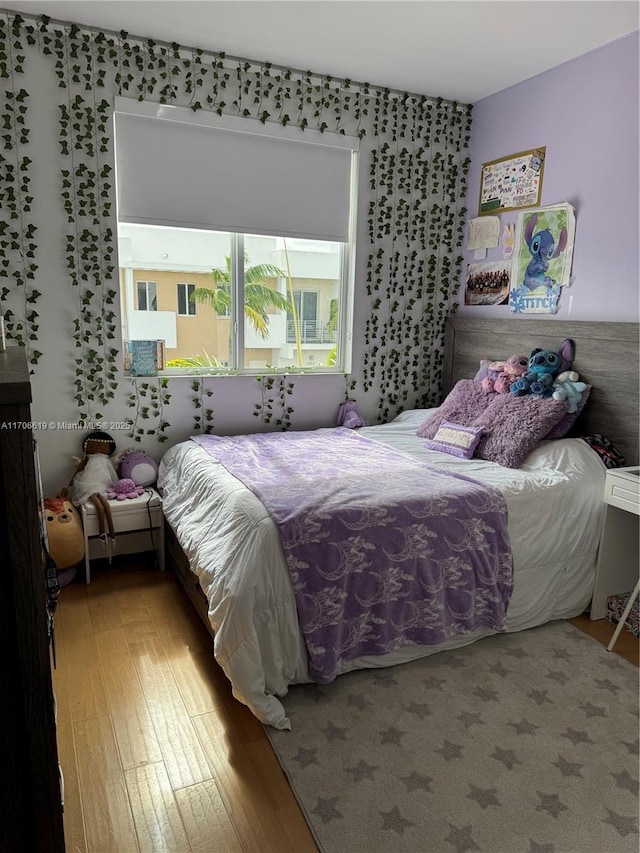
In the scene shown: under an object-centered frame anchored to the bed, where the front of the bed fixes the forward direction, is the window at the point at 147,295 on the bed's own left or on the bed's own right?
on the bed's own right

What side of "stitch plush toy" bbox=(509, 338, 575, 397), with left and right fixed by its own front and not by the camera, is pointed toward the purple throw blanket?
front

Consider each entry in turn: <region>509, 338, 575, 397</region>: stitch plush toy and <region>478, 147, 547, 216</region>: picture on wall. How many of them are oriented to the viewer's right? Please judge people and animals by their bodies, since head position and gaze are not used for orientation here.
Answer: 0

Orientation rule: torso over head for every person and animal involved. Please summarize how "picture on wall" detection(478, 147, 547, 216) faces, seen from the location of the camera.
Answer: facing the viewer and to the left of the viewer

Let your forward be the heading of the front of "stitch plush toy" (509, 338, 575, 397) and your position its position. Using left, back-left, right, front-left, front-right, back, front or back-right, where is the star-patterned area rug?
front-left

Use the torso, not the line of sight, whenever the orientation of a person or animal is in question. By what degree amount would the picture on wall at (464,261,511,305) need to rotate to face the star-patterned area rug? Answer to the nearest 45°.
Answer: approximately 45° to its left

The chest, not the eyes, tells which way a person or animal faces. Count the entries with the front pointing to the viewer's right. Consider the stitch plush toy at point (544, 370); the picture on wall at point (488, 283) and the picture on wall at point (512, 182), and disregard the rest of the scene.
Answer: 0

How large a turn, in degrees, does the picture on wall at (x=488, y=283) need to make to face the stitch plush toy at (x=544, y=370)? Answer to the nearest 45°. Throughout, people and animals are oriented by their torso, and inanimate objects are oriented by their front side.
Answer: approximately 90° to its left

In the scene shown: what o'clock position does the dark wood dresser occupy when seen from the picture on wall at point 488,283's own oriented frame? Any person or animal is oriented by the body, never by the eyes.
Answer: The dark wood dresser is roughly at 11 o'clock from the picture on wall.
